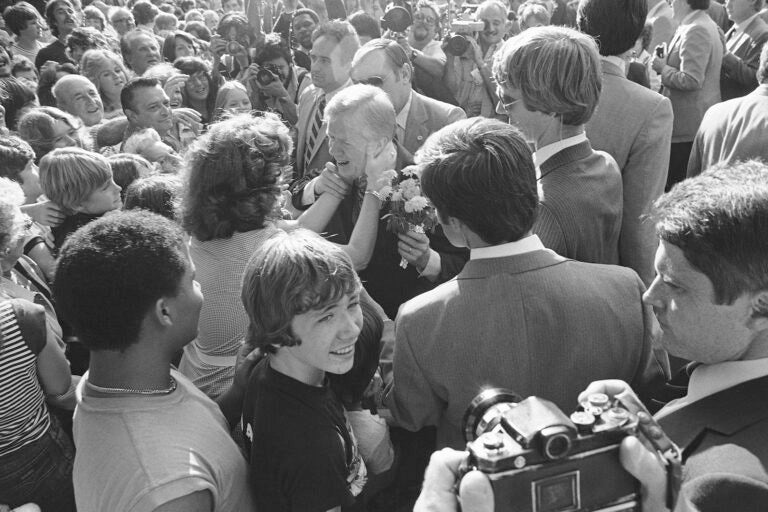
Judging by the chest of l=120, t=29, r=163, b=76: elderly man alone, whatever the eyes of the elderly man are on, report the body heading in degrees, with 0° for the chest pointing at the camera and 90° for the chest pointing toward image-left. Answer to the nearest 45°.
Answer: approximately 315°

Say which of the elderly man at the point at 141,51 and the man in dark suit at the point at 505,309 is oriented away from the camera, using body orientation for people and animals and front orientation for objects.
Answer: the man in dark suit

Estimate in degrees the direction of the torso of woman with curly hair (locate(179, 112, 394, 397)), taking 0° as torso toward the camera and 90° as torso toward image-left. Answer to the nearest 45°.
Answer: approximately 225°

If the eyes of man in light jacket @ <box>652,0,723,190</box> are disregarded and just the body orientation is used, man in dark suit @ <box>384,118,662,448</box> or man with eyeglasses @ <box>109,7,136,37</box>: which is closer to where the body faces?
the man with eyeglasses

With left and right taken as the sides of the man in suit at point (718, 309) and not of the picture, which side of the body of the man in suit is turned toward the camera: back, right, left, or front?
left

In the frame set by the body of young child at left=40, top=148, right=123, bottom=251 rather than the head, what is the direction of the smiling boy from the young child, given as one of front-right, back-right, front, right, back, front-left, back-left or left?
right

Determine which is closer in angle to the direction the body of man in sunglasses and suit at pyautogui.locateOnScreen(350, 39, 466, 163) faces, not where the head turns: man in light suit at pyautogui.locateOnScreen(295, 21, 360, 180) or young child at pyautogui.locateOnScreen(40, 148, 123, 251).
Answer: the young child

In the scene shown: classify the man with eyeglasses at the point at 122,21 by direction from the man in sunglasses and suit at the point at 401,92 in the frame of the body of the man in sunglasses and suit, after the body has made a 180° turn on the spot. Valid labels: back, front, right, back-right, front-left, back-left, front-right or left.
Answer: left

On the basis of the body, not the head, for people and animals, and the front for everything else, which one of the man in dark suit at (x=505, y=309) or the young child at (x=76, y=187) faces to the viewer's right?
the young child

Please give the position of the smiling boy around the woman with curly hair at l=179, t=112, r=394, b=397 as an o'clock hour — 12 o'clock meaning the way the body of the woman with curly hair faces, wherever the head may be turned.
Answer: The smiling boy is roughly at 4 o'clock from the woman with curly hair.

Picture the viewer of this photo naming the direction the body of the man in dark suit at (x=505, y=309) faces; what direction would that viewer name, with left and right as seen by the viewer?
facing away from the viewer

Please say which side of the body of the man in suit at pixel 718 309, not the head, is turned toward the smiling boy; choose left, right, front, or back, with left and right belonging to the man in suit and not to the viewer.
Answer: front

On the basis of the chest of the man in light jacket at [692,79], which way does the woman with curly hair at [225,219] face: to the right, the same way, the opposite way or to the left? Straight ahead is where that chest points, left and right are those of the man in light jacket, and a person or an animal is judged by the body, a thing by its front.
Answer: to the right

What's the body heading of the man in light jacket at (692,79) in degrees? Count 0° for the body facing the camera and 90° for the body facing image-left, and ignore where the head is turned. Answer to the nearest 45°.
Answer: approximately 90°

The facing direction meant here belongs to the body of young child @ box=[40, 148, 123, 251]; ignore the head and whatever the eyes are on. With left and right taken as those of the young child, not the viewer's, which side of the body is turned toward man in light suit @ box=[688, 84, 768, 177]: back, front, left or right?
front
